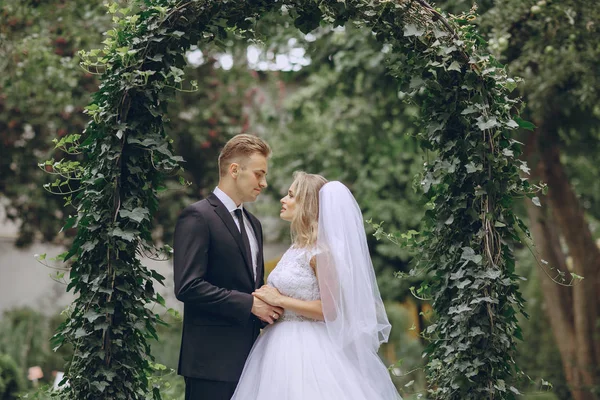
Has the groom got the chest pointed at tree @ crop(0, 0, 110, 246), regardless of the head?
no

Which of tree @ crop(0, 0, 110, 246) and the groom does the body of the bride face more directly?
the groom

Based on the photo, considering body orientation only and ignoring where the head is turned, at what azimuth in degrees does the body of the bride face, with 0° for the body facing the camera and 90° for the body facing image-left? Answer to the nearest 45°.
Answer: approximately 90°

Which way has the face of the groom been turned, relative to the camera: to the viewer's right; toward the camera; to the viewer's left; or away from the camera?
to the viewer's right

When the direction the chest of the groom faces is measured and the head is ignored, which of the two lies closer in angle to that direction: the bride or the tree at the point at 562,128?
the bride

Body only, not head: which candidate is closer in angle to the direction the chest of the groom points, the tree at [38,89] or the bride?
the bride

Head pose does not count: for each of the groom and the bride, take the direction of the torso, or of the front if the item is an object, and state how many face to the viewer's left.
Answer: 1

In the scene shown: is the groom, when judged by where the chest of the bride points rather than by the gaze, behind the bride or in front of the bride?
in front

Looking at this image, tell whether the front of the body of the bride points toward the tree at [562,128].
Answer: no
